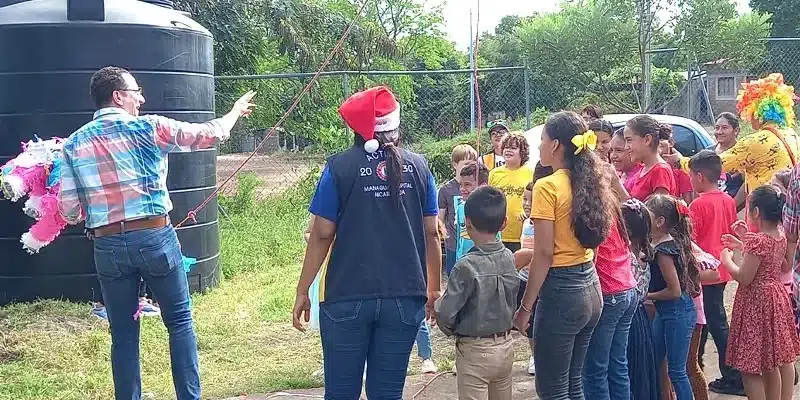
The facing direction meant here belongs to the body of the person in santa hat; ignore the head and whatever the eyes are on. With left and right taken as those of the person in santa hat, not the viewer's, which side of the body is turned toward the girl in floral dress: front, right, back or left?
right

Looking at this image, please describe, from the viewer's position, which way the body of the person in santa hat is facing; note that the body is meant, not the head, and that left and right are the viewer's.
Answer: facing away from the viewer

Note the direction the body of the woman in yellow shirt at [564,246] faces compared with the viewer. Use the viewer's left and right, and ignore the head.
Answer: facing away from the viewer and to the left of the viewer

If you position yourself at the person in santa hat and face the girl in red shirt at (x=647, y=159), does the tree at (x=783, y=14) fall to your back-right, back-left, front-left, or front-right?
front-left

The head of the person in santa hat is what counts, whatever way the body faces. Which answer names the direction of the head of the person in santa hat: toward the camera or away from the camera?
away from the camera

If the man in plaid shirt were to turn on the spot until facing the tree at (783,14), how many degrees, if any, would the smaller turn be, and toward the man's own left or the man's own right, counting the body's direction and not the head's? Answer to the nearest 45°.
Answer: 0° — they already face it

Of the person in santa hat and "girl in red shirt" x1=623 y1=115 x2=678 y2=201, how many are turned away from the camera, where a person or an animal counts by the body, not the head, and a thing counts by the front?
1

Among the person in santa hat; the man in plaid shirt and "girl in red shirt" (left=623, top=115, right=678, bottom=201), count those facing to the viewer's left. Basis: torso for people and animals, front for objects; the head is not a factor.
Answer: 1

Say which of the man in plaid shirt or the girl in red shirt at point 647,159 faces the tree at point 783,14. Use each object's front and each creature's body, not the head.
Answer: the man in plaid shirt

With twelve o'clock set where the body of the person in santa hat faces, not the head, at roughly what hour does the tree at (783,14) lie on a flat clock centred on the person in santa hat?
The tree is roughly at 1 o'clock from the person in santa hat.

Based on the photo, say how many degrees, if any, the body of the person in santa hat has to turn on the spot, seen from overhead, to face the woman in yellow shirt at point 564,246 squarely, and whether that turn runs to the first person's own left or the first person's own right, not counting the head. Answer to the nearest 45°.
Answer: approximately 90° to the first person's own right

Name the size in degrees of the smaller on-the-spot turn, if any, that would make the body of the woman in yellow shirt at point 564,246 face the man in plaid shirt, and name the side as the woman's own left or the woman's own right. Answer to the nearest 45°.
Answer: approximately 45° to the woman's own left
